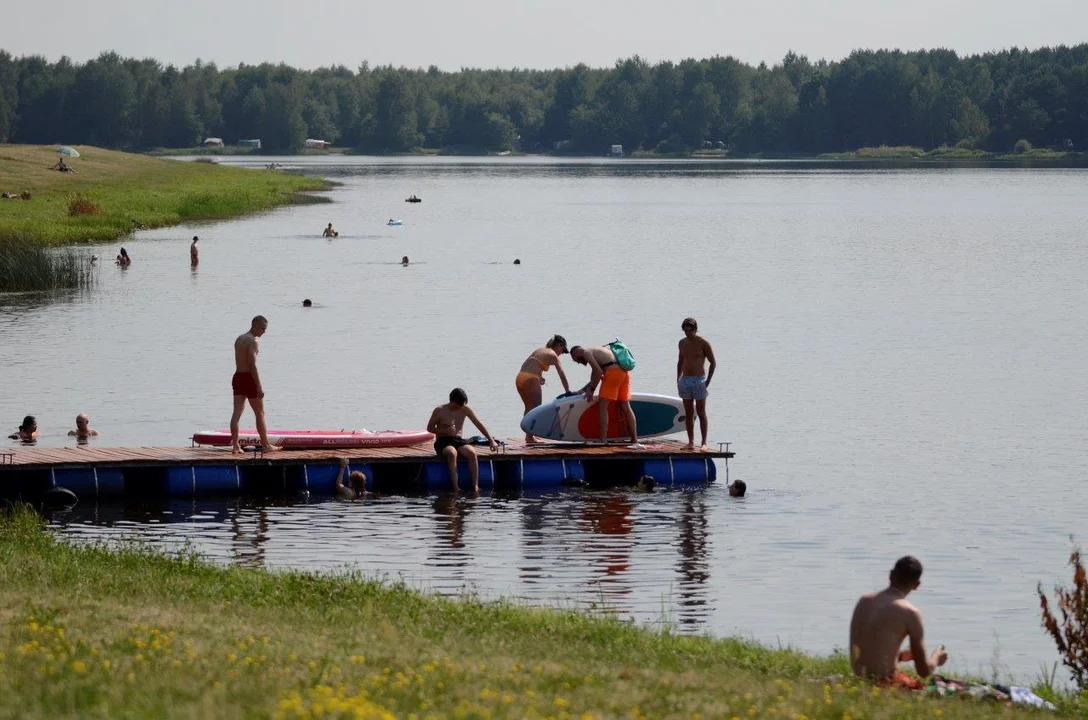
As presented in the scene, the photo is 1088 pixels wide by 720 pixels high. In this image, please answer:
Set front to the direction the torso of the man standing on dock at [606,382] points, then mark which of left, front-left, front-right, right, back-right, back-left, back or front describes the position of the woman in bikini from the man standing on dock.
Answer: front-right

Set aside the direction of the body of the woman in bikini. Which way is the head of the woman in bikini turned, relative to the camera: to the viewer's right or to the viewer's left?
to the viewer's right

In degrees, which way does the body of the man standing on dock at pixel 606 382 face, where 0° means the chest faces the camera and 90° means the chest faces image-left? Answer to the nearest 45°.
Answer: approximately 90°

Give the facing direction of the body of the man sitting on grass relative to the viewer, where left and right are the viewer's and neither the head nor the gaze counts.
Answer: facing away from the viewer and to the right of the viewer

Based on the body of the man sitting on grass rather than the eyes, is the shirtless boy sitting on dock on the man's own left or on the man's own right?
on the man's own left

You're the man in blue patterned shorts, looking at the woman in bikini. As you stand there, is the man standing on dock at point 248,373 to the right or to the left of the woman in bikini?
left

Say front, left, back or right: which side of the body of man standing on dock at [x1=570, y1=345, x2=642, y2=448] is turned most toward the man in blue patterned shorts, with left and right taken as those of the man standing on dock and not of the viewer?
back

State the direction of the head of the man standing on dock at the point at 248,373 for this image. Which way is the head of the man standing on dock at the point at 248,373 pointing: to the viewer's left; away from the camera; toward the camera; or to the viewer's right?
to the viewer's right

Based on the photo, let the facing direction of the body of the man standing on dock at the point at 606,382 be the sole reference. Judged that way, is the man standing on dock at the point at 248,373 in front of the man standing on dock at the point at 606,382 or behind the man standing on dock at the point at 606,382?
in front
